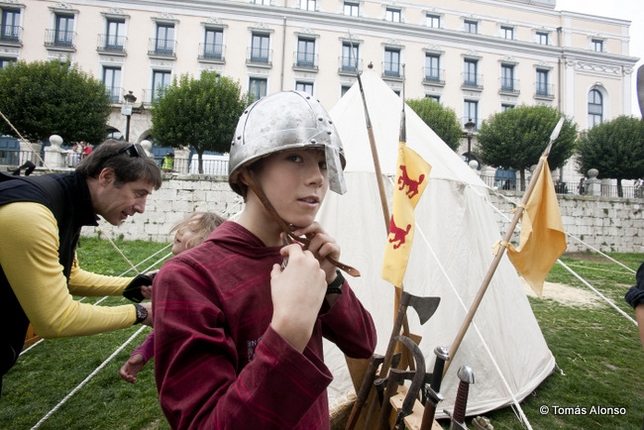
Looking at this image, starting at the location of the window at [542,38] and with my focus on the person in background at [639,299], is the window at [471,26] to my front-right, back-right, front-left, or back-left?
front-right

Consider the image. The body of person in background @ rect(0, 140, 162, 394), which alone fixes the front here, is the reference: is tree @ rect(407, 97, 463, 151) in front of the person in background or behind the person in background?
in front

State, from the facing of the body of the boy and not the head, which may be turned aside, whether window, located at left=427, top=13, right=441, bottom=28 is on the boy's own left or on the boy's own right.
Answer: on the boy's own left

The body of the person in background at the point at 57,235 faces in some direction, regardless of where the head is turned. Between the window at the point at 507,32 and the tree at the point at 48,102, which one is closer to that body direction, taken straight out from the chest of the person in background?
the window

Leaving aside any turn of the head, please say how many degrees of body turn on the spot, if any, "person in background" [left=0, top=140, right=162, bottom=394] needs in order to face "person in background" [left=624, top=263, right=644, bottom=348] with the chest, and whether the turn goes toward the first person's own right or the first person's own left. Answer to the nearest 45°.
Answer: approximately 45° to the first person's own right

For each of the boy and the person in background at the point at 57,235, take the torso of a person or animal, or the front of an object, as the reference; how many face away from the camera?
0

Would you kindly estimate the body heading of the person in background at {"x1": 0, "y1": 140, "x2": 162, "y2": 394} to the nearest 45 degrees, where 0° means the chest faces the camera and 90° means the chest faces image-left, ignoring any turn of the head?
approximately 270°

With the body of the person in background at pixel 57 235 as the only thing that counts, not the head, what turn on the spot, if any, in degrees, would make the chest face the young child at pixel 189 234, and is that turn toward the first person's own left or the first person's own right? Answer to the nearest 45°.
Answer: approximately 45° to the first person's own left

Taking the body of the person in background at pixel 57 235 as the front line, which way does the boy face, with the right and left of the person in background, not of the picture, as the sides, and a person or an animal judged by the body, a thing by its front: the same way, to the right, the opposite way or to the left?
to the right

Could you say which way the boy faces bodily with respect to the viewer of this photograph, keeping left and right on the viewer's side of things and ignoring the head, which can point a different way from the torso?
facing the viewer and to the right of the viewer

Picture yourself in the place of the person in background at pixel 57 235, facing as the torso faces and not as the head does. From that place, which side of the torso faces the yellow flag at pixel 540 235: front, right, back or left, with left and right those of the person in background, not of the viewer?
front

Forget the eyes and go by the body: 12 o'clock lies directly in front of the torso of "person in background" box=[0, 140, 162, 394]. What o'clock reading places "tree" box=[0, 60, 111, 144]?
The tree is roughly at 9 o'clock from the person in background.

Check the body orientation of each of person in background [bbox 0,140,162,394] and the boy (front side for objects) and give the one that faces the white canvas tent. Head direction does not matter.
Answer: the person in background

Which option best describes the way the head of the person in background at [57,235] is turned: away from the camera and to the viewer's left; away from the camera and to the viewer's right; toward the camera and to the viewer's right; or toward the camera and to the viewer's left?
toward the camera and to the viewer's right

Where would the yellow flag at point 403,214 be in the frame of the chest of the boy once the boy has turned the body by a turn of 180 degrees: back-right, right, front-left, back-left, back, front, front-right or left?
right

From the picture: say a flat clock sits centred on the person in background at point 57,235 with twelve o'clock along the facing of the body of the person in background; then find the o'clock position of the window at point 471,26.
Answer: The window is roughly at 11 o'clock from the person in background.
